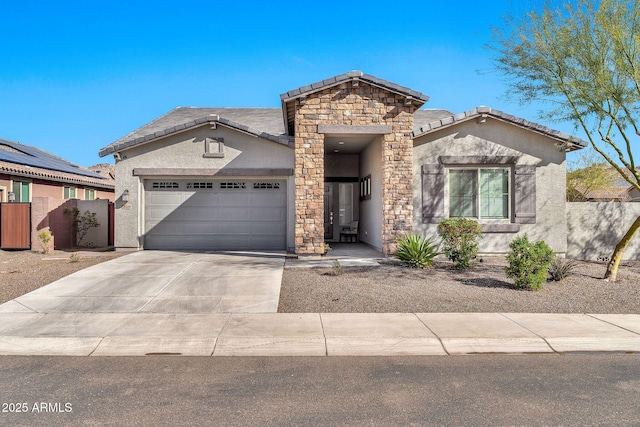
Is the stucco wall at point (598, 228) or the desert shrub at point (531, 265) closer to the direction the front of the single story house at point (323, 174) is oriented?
the desert shrub

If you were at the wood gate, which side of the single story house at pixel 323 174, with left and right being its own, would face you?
right

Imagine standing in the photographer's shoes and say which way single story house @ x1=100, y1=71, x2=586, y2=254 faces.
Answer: facing the viewer

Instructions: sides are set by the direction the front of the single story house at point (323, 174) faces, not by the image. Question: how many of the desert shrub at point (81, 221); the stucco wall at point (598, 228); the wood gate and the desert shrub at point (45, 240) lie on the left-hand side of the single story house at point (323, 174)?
1

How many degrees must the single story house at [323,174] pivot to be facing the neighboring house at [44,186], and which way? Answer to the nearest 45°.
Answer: approximately 135° to its right

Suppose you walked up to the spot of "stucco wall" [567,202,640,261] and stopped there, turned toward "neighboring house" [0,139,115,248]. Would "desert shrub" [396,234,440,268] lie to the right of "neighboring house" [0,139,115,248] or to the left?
left

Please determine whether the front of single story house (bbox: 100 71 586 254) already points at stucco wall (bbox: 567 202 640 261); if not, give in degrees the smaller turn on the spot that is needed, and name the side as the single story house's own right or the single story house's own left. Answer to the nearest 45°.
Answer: approximately 90° to the single story house's own left

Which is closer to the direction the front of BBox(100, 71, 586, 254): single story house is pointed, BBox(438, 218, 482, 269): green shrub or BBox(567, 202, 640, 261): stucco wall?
the green shrub

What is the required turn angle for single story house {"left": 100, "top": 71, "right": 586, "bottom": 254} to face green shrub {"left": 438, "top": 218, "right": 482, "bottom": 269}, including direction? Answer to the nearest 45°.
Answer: approximately 45° to its left

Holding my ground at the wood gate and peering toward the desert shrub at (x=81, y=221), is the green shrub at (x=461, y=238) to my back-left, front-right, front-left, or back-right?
front-right

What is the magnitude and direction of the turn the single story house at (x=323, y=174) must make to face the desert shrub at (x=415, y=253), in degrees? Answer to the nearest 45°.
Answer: approximately 45° to its left

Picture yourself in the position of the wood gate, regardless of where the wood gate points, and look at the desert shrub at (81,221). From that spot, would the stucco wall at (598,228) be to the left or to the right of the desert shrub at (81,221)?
right

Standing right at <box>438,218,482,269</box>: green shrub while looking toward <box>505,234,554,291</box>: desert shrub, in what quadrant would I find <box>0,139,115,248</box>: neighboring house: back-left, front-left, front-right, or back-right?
back-right

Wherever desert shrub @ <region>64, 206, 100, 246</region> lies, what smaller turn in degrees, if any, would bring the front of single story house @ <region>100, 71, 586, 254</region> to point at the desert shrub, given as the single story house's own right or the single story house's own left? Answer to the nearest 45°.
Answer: approximately 90° to the single story house's own right
